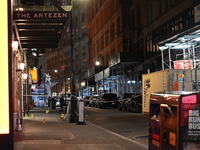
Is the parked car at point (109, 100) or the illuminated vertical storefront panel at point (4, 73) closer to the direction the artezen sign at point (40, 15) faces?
the illuminated vertical storefront panel

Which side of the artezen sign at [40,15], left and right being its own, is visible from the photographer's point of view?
front

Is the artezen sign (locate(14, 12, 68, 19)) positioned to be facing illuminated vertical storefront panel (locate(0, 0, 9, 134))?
yes

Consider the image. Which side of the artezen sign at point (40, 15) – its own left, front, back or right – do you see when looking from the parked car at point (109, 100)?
back
